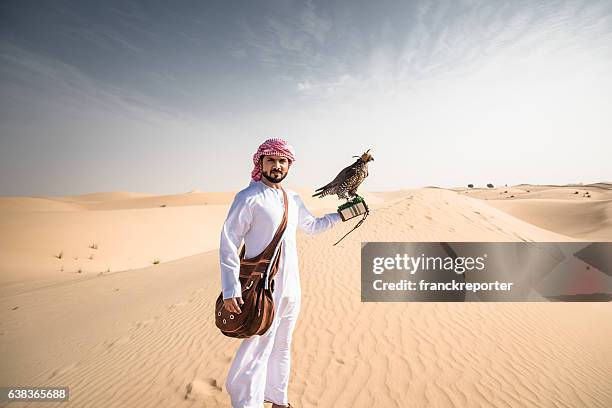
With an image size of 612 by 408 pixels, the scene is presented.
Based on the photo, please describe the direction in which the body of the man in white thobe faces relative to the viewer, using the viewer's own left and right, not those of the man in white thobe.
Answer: facing the viewer and to the right of the viewer

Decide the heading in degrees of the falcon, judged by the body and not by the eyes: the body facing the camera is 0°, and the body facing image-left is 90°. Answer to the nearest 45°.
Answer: approximately 270°
